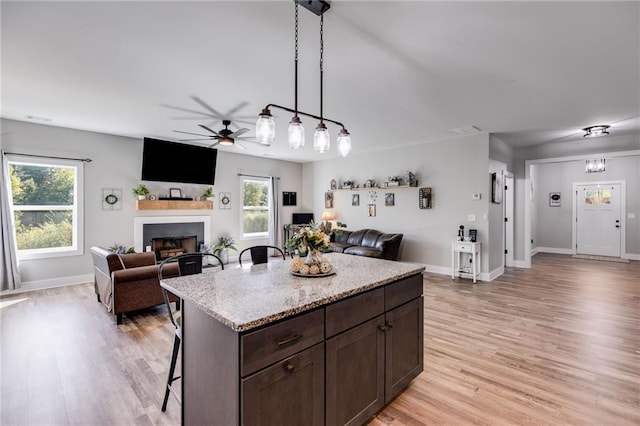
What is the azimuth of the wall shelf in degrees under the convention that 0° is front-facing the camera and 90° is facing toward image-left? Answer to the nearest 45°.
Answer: approximately 0°

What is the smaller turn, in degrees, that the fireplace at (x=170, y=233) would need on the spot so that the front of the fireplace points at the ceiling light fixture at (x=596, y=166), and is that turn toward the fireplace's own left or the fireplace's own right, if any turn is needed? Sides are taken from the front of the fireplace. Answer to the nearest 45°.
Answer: approximately 90° to the fireplace's own left

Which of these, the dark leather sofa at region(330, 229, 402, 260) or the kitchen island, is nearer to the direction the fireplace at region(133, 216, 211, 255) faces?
the kitchen island

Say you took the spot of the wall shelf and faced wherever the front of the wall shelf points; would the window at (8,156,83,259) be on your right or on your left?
on your right

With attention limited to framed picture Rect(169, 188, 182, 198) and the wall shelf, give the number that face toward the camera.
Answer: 2

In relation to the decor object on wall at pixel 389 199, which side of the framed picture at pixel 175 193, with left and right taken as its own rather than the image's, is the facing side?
left

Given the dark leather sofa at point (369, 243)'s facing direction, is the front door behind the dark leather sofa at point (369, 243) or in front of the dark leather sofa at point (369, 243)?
behind

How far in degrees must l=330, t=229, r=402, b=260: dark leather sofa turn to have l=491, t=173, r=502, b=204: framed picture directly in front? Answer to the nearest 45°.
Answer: approximately 135° to its left

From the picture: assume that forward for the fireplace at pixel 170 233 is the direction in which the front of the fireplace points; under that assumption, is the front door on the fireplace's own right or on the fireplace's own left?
on the fireplace's own left

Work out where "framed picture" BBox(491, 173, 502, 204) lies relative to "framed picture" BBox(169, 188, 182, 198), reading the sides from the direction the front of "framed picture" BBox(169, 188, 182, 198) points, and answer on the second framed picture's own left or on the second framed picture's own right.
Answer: on the second framed picture's own left
